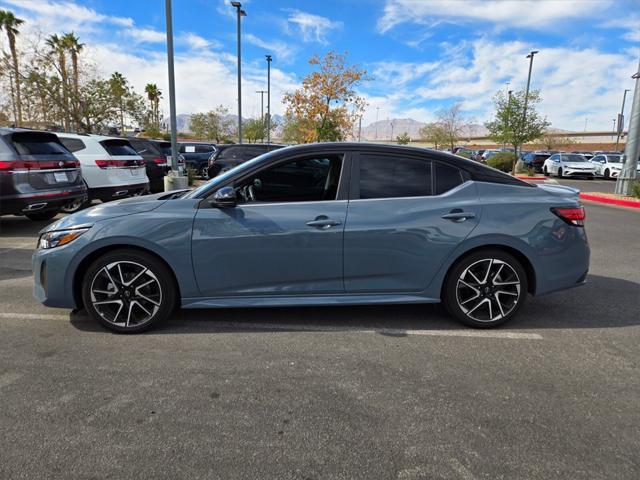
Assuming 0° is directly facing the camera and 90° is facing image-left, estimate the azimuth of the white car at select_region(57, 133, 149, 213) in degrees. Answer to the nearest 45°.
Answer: approximately 135°

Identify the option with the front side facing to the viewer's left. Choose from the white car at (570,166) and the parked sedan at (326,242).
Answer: the parked sedan

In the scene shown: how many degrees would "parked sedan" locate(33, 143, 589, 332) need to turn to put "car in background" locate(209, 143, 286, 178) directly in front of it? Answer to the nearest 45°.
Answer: approximately 90° to its right

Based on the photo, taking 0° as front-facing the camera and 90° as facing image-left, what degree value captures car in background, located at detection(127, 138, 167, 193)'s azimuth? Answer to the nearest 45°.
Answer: approximately 135°

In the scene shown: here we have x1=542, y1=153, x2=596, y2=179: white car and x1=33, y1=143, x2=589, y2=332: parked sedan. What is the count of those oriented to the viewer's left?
1

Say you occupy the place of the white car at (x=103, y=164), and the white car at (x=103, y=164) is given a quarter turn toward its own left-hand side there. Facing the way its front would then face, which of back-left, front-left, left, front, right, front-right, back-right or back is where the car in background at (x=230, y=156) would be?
back

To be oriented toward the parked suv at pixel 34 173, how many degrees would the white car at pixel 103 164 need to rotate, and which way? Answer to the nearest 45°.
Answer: approximately 90° to its left

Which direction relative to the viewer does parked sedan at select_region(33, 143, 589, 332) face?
to the viewer's left

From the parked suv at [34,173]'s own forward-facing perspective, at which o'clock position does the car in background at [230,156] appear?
The car in background is roughly at 3 o'clock from the parked suv.

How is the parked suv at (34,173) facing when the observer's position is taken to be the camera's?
facing away from the viewer and to the left of the viewer
